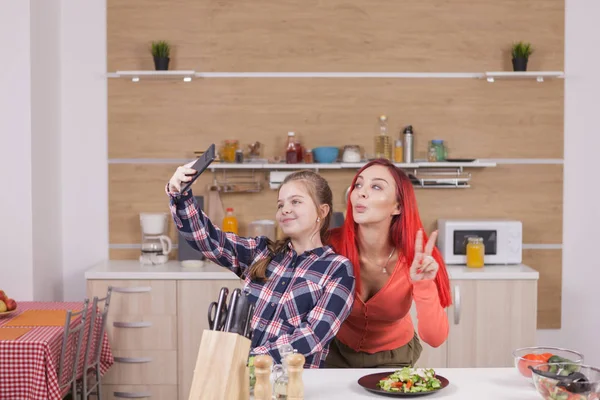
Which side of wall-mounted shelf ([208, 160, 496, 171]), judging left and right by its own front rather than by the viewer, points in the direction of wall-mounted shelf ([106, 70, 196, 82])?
right

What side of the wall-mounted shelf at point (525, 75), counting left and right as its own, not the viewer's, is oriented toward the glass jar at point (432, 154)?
right

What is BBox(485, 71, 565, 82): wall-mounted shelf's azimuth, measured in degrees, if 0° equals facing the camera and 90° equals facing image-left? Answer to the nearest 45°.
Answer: approximately 0°

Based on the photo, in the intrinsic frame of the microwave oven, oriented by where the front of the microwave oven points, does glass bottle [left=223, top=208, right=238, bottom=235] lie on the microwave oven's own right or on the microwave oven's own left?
on the microwave oven's own right

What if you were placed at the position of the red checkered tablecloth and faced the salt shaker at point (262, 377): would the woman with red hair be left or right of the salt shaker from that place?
left

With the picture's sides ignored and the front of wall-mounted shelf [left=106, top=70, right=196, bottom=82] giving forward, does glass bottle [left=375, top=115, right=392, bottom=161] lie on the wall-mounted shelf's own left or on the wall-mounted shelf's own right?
on the wall-mounted shelf's own left

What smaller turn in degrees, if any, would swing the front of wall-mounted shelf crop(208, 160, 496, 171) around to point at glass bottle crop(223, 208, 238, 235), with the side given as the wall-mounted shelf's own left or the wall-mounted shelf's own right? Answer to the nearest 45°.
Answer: approximately 90° to the wall-mounted shelf's own right

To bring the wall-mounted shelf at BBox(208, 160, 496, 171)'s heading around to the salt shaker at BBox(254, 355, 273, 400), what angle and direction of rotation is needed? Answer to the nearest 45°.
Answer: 0° — it already faces it

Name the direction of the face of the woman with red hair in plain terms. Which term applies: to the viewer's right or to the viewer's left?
to the viewer's left

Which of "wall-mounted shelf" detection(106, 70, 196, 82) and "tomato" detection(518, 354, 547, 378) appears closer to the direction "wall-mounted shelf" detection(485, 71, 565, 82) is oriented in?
the tomato

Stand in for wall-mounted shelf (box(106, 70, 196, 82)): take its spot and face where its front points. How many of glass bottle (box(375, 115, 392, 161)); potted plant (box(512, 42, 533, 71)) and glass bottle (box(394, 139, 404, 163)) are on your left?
3

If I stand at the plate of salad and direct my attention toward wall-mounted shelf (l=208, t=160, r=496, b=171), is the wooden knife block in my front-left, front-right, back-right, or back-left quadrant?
back-left
